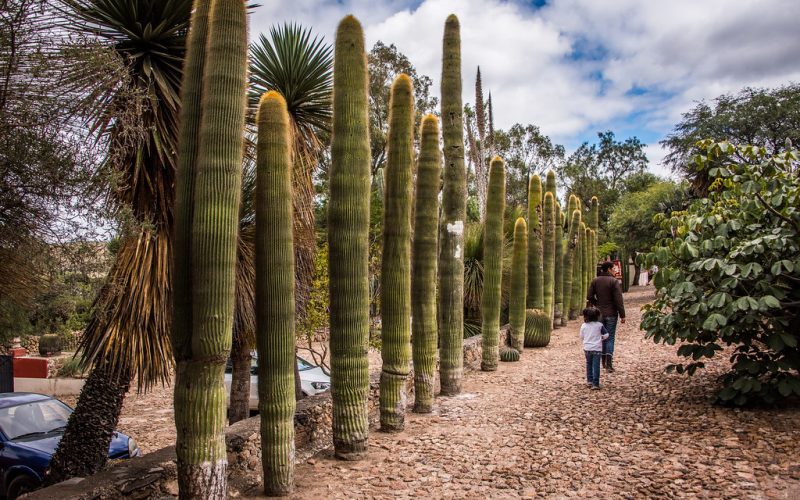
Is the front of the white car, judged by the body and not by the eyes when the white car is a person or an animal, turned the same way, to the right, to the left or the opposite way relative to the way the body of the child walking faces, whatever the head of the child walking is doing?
to the right

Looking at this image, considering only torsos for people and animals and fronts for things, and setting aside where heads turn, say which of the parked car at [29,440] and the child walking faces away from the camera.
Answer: the child walking

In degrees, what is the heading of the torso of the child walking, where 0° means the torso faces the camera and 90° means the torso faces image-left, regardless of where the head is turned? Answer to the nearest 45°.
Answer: approximately 180°

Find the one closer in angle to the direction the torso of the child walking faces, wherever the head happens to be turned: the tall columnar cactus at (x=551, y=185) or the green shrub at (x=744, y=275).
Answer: the tall columnar cactus

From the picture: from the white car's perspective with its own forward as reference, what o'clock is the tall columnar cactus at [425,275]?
The tall columnar cactus is roughly at 1 o'clock from the white car.

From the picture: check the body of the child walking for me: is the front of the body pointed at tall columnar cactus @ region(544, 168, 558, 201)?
yes

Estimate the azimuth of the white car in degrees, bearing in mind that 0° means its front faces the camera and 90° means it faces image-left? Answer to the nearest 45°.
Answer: approximately 315°

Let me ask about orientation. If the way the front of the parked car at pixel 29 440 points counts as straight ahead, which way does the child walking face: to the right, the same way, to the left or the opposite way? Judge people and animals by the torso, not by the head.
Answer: to the left
